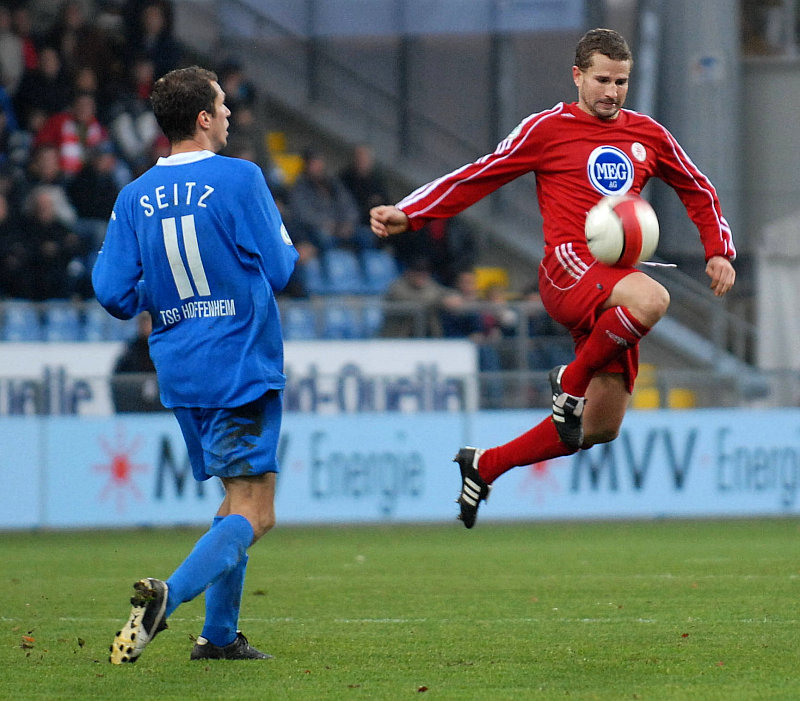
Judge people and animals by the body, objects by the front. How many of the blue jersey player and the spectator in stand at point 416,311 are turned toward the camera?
1

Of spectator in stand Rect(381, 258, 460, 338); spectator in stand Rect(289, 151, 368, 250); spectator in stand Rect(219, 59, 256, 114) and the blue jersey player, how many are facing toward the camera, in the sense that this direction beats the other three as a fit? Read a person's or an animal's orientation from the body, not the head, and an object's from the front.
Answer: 3

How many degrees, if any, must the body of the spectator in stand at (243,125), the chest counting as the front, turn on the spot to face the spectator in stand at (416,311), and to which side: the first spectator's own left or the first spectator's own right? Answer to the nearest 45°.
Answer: approximately 45° to the first spectator's own left

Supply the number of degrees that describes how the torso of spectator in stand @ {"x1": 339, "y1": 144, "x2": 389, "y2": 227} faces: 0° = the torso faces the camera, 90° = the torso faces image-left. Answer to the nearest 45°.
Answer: approximately 0°

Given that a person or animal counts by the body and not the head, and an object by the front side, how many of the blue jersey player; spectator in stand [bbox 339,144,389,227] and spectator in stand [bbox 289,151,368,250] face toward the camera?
2

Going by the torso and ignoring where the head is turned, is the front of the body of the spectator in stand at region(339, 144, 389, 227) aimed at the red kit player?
yes

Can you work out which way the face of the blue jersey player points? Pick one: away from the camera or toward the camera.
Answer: away from the camera

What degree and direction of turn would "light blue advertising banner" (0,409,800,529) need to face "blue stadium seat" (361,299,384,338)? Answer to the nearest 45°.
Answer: approximately 180°

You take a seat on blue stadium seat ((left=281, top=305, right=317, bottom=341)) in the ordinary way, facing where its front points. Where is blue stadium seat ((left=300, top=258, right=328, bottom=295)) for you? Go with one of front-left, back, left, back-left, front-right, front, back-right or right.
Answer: back

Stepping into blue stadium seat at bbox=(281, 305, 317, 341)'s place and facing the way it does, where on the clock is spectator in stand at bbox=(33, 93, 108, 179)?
The spectator in stand is roughly at 4 o'clock from the blue stadium seat.
